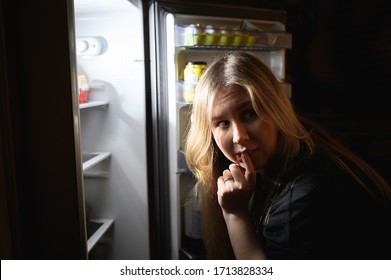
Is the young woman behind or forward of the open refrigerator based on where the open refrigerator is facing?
forward
